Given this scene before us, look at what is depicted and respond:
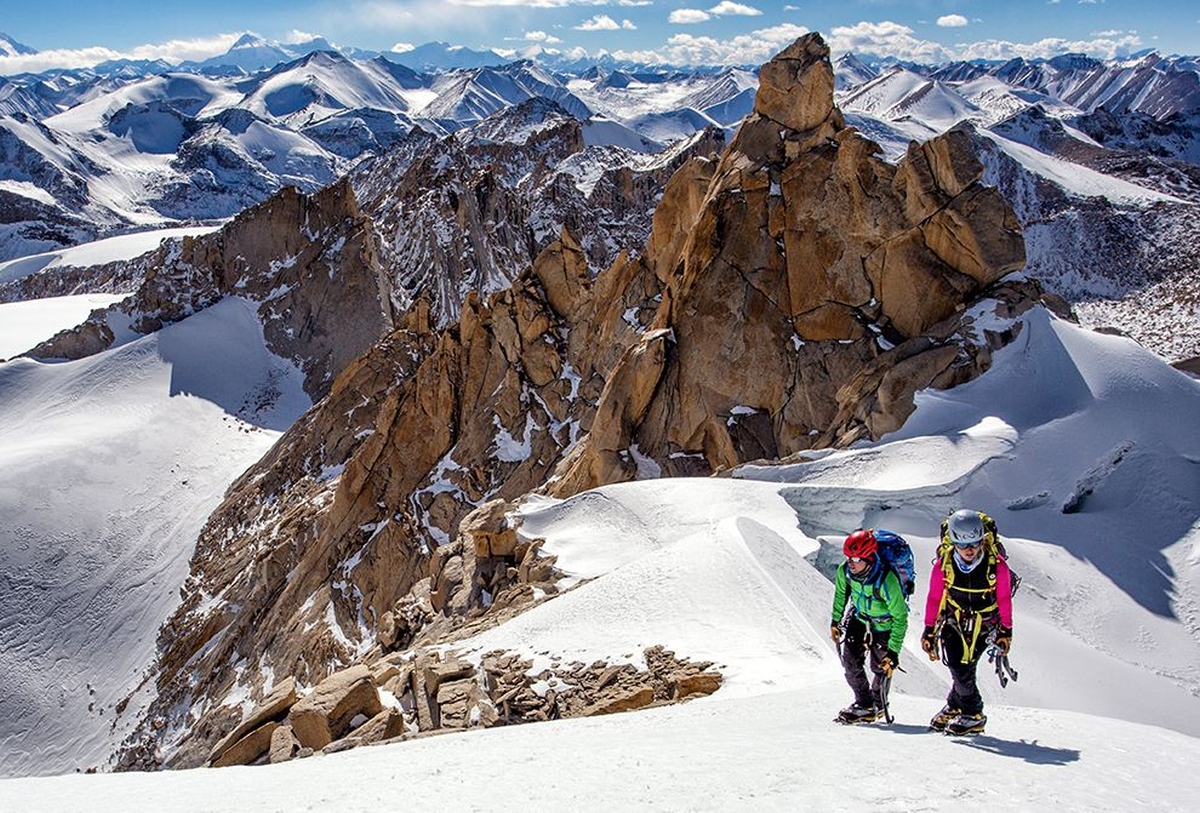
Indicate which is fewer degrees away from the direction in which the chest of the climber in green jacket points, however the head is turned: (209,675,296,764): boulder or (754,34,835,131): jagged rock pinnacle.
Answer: the boulder

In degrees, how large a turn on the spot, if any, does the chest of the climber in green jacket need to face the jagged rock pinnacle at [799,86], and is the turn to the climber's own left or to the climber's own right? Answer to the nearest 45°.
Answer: approximately 135° to the climber's own right

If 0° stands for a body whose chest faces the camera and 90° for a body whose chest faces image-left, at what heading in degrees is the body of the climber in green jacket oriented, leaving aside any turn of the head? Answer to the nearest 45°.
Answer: approximately 45°

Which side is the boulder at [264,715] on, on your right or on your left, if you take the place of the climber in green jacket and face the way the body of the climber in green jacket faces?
on your right

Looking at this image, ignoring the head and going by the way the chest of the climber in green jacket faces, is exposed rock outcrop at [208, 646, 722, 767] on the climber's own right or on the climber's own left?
on the climber's own right
